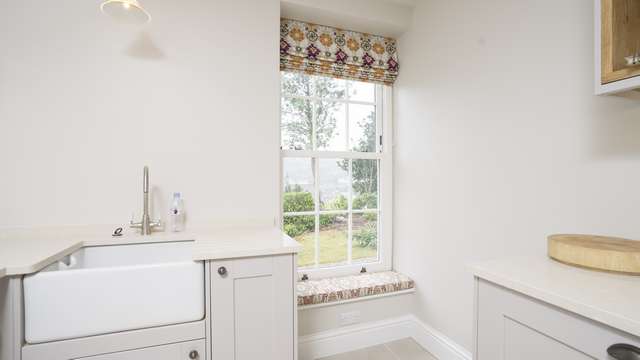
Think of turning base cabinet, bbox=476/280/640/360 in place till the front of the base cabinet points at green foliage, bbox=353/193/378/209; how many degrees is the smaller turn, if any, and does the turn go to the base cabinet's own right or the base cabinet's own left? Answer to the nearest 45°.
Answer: approximately 90° to the base cabinet's own right

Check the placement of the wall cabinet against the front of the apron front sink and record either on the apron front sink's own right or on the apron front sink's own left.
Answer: on the apron front sink's own left

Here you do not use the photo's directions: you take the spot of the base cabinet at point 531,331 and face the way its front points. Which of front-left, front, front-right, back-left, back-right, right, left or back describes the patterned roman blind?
right

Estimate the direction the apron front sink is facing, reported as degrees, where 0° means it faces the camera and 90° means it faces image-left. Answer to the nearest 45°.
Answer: approximately 0°

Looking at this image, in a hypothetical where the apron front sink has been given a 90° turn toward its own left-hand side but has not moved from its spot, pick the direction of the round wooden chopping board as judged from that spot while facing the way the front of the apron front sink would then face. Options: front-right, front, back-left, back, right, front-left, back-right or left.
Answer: front-right

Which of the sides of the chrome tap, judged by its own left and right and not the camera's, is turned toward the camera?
front

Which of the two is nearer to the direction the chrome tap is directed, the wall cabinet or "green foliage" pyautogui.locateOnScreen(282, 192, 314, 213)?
the wall cabinet

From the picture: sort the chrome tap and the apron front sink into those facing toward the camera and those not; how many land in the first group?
2

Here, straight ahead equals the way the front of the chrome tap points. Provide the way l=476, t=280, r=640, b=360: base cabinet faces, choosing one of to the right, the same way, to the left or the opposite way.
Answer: to the right

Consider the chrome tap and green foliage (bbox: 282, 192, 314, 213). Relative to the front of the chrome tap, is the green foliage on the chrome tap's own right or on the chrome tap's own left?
on the chrome tap's own left

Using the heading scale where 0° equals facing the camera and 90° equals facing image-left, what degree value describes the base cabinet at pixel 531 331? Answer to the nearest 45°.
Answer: approximately 45°

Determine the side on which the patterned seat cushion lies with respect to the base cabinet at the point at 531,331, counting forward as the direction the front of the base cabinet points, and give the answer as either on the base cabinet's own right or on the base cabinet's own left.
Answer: on the base cabinet's own right
